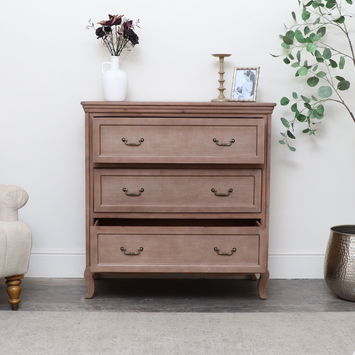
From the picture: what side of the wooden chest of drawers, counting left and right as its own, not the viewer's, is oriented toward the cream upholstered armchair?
right

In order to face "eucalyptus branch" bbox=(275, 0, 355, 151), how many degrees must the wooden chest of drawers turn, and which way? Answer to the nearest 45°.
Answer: approximately 135° to its left

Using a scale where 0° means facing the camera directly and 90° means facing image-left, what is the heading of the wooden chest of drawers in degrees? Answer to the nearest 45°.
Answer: approximately 0°

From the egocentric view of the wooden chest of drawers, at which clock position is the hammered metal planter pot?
The hammered metal planter pot is roughly at 9 o'clock from the wooden chest of drawers.
